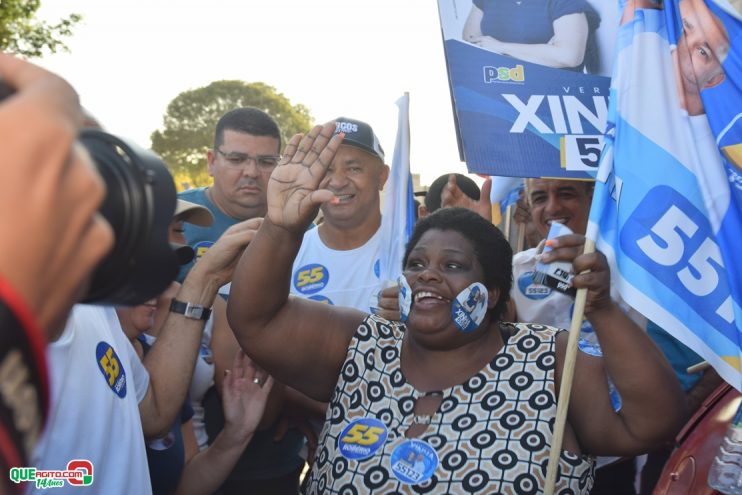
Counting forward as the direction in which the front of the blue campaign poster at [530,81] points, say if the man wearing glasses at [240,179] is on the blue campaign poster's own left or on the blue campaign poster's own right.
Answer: on the blue campaign poster's own right

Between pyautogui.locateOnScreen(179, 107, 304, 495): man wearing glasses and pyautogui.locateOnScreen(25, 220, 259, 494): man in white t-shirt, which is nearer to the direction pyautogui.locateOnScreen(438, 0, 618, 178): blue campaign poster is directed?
the man in white t-shirt

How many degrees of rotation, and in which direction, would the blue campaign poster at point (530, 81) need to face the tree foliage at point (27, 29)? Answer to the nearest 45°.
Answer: approximately 135° to its right

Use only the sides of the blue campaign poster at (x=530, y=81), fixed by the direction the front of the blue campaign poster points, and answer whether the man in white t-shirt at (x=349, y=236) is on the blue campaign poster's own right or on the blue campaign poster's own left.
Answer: on the blue campaign poster's own right

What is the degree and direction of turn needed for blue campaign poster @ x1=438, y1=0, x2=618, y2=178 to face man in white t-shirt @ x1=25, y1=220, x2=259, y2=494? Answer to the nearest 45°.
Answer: approximately 45° to its right

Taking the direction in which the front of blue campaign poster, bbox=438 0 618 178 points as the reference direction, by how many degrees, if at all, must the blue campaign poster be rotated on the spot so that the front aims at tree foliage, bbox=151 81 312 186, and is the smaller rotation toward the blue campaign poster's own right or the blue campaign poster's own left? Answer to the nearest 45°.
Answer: approximately 135° to the blue campaign poster's own right

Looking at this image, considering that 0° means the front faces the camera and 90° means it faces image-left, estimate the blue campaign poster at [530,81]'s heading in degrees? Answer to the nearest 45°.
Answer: approximately 0°
